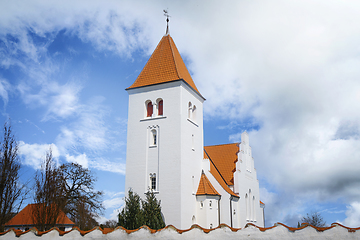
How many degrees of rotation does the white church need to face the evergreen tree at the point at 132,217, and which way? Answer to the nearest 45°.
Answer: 0° — it already faces it

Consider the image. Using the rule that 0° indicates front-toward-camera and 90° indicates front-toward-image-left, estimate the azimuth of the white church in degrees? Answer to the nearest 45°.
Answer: approximately 45°

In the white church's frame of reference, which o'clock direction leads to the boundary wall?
The boundary wall is roughly at 10 o'clock from the white church.
